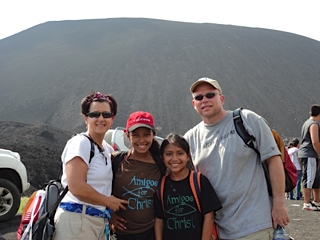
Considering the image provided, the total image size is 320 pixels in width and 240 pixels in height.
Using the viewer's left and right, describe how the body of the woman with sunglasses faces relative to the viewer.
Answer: facing the viewer and to the right of the viewer

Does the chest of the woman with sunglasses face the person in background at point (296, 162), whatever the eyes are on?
no

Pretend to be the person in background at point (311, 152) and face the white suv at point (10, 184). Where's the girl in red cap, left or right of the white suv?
left

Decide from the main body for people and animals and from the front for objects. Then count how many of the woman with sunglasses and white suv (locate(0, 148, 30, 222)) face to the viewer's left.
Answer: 0

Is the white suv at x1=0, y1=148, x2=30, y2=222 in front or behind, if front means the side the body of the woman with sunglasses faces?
behind

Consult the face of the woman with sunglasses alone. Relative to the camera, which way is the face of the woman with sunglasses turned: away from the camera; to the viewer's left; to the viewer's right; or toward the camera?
toward the camera

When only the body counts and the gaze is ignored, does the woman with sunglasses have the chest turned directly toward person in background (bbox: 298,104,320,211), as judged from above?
no

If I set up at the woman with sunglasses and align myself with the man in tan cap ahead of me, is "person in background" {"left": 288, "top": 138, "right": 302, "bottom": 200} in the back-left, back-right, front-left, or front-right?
front-left

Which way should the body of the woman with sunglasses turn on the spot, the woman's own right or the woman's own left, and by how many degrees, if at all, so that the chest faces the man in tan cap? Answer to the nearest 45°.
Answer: approximately 45° to the woman's own left

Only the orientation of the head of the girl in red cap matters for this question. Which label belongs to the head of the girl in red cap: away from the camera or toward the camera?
toward the camera

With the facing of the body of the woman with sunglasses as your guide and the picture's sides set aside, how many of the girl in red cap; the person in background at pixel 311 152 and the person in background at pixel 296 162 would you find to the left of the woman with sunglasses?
3

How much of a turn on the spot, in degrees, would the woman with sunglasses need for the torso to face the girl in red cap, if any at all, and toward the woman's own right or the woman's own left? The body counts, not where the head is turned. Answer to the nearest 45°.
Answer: approximately 90° to the woman's own left

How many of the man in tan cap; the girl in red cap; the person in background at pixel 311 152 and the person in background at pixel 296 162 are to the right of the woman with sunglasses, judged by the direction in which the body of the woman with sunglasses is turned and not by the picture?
0
